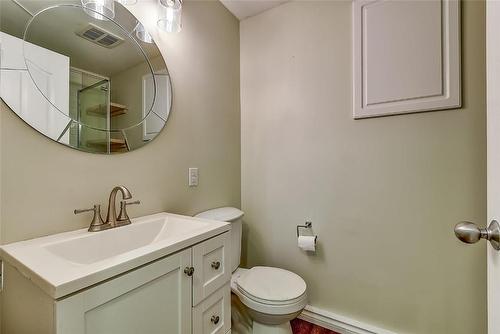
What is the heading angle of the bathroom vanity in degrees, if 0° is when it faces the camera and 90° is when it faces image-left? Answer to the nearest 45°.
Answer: approximately 315°

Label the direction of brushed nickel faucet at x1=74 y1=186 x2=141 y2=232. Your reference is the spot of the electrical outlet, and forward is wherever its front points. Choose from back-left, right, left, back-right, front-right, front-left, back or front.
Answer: right

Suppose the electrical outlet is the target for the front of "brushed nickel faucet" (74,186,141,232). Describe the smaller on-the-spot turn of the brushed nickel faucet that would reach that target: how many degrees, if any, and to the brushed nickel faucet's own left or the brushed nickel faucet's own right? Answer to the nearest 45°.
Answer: approximately 90° to the brushed nickel faucet's own left

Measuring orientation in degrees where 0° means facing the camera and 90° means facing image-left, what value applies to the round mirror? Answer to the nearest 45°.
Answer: approximately 315°

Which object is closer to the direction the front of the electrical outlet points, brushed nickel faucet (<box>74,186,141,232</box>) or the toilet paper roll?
the toilet paper roll

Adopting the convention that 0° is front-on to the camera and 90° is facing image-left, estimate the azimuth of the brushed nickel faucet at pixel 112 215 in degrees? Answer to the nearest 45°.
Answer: approximately 315°

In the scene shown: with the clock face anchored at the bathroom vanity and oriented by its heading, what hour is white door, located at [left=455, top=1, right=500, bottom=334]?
The white door is roughly at 12 o'clock from the bathroom vanity.
